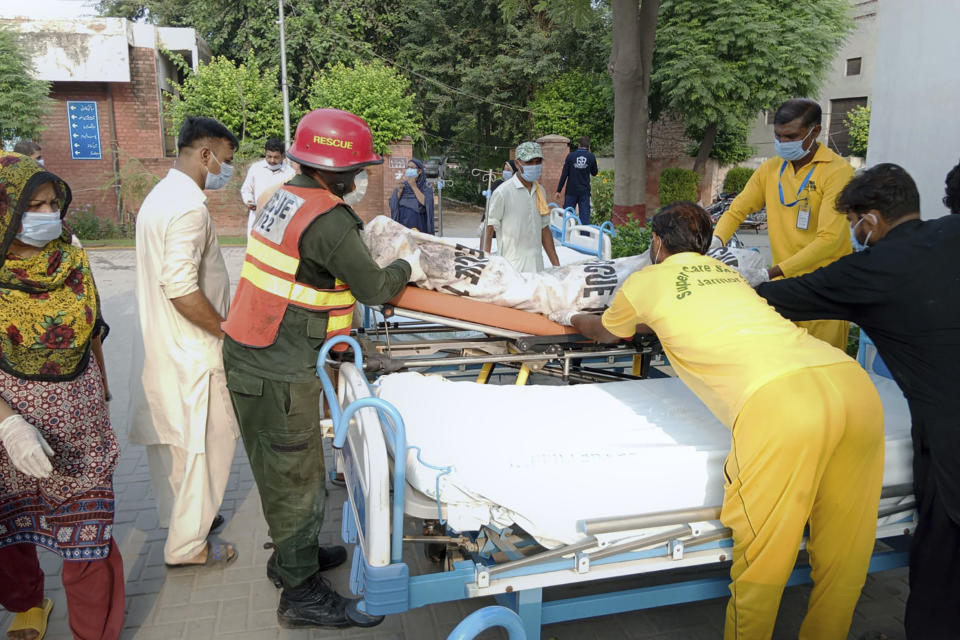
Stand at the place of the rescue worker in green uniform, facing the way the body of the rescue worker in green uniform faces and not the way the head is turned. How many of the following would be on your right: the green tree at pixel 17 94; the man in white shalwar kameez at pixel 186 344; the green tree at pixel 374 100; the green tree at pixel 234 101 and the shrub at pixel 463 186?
0

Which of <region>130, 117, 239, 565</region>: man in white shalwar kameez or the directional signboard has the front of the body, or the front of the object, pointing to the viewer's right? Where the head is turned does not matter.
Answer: the man in white shalwar kameez

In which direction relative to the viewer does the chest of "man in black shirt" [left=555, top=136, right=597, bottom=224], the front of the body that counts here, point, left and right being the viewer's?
facing away from the viewer

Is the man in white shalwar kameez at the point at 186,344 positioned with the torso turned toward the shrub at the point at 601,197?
no

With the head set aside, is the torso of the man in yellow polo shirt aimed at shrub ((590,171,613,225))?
no

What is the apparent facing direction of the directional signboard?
toward the camera

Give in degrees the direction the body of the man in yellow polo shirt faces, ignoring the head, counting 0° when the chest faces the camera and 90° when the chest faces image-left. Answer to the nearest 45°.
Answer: approximately 45°

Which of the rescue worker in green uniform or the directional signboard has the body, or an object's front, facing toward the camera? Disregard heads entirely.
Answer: the directional signboard

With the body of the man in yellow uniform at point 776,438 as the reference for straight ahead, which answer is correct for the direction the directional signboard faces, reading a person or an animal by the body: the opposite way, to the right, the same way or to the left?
the opposite way

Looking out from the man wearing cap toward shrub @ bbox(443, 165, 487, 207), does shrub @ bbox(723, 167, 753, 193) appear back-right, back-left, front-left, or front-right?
front-right

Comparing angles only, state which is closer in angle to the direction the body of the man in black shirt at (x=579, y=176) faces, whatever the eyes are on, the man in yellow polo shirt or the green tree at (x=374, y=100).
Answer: the green tree

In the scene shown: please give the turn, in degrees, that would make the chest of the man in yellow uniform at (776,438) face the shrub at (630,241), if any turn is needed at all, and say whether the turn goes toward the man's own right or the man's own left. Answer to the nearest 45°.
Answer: approximately 45° to the man's own right

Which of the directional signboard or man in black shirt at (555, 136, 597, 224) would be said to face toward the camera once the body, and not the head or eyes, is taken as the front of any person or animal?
the directional signboard

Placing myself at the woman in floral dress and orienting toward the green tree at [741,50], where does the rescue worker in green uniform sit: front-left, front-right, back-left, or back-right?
front-right

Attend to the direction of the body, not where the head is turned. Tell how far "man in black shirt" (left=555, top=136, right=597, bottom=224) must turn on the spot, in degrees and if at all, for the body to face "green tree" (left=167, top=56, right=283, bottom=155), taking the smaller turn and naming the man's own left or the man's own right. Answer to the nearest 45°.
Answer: approximately 45° to the man's own left

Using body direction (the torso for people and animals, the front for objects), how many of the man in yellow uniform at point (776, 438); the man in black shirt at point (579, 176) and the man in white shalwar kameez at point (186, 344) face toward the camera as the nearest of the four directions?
0

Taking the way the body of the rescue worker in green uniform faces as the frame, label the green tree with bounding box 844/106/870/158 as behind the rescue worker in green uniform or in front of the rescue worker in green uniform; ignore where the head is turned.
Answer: in front

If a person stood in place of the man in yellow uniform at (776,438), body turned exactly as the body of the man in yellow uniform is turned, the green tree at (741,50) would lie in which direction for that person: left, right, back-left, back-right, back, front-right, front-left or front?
front-right

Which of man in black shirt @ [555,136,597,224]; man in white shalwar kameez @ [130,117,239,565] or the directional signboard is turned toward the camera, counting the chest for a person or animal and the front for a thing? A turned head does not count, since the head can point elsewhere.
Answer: the directional signboard

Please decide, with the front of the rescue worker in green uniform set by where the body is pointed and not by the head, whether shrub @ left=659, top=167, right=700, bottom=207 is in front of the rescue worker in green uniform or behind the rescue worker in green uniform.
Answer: in front

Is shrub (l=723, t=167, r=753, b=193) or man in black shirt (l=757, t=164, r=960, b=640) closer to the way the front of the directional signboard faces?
the man in black shirt

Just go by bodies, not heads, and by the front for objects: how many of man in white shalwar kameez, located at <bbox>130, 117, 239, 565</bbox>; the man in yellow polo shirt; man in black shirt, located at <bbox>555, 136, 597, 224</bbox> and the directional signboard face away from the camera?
1

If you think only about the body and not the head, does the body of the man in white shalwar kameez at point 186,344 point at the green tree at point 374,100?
no

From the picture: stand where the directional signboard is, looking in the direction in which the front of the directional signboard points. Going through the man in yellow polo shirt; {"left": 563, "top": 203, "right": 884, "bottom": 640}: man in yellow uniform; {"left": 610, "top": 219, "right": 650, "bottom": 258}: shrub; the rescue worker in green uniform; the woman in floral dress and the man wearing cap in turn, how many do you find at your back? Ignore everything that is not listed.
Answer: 0

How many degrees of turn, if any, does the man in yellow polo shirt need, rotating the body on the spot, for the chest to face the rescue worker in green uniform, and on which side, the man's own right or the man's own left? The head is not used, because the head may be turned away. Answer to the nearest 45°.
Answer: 0° — they already face them
